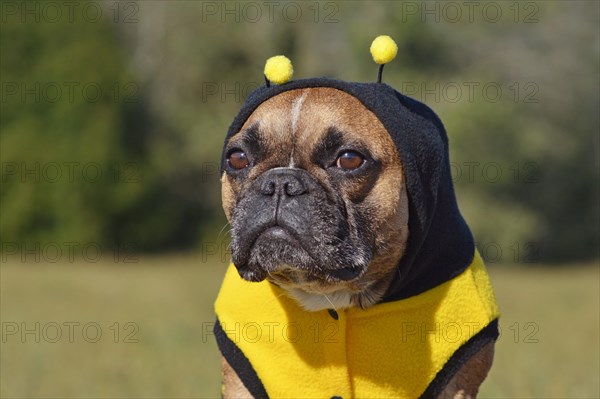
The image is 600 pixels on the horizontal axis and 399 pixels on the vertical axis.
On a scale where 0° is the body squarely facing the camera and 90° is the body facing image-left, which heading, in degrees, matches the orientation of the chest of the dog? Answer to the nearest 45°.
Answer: approximately 0°
